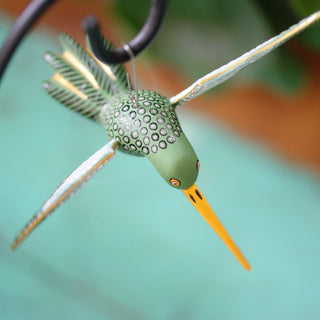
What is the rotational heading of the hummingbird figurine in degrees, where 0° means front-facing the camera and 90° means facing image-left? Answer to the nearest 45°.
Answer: approximately 315°
